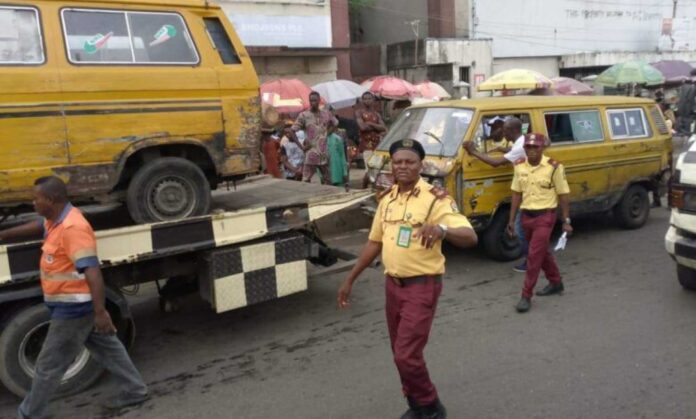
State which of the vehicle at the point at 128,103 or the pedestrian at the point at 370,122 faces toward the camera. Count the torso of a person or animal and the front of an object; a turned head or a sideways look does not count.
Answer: the pedestrian

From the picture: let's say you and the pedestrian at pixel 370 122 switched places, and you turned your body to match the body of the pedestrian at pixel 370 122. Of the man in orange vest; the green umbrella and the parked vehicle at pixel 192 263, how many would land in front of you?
2

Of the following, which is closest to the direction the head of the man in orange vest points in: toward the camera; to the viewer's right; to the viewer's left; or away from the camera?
to the viewer's left

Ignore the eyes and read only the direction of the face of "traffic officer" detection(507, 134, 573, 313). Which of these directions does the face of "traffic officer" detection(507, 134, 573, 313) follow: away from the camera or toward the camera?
toward the camera

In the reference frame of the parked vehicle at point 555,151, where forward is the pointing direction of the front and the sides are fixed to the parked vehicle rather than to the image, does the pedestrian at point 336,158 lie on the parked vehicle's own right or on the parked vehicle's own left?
on the parked vehicle's own right

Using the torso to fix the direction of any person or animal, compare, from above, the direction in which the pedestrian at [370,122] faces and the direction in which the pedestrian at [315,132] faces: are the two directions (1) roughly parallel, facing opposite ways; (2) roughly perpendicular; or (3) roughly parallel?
roughly parallel

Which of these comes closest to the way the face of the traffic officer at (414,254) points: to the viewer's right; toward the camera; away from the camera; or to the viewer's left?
toward the camera

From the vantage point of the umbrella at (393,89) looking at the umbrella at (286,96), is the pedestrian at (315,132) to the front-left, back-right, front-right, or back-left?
front-left

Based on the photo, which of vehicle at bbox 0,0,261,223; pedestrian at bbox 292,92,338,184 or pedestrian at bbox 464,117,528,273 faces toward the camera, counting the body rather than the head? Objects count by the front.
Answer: pedestrian at bbox 292,92,338,184

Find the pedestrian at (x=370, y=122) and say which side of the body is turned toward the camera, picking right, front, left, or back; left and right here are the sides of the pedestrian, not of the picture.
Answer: front

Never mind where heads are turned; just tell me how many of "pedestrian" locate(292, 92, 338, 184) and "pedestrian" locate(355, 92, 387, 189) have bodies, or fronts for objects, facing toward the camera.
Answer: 2

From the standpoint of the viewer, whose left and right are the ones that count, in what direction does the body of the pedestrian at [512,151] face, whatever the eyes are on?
facing to the left of the viewer

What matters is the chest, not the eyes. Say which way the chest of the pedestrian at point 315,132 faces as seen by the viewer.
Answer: toward the camera

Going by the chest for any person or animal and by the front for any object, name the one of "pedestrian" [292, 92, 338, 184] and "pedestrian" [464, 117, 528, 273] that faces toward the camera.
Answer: "pedestrian" [292, 92, 338, 184]
